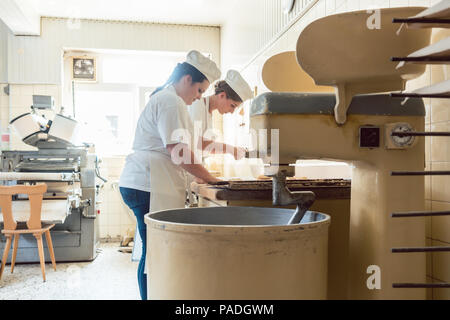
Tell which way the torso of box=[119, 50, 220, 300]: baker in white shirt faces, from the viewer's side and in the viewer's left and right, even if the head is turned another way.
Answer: facing to the right of the viewer

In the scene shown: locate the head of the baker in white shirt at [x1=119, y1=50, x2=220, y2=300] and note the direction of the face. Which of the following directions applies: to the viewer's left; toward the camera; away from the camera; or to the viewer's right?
to the viewer's right

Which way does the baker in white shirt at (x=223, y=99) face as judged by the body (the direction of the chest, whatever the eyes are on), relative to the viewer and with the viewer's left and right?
facing to the right of the viewer

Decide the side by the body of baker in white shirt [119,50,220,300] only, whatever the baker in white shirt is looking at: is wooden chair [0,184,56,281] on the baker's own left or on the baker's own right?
on the baker's own left

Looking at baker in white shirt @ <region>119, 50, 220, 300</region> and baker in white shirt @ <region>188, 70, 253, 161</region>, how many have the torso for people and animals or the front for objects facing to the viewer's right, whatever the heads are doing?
2

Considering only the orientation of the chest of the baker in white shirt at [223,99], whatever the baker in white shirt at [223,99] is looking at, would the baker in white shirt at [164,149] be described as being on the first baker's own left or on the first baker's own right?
on the first baker's own right

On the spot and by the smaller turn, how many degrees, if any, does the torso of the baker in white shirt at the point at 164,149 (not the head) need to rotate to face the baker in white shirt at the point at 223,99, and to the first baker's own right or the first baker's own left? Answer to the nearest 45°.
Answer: approximately 45° to the first baker's own left
